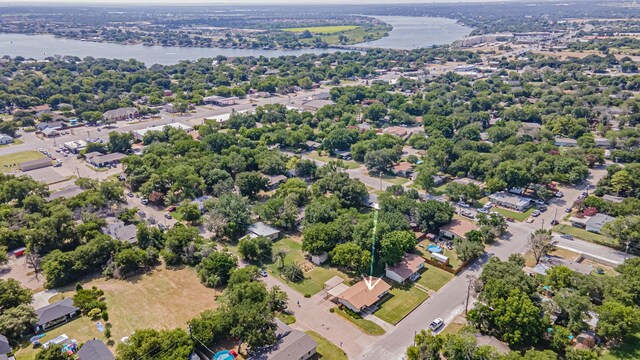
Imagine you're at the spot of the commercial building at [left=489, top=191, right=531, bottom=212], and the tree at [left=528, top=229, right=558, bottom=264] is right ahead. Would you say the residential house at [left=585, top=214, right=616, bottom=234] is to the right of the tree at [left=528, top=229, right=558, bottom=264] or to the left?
left

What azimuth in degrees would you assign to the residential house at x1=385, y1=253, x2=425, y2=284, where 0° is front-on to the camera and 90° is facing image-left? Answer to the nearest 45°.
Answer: approximately 315°

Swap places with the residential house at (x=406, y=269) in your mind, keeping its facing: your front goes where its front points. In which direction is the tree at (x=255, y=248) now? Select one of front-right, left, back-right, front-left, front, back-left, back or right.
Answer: back-right

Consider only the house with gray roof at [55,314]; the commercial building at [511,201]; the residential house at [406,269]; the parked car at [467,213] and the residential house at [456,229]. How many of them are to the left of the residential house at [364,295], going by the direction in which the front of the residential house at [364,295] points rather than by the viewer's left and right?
4

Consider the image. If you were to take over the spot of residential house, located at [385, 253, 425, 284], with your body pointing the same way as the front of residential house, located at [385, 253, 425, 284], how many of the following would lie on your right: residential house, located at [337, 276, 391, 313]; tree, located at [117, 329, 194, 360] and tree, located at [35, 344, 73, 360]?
3

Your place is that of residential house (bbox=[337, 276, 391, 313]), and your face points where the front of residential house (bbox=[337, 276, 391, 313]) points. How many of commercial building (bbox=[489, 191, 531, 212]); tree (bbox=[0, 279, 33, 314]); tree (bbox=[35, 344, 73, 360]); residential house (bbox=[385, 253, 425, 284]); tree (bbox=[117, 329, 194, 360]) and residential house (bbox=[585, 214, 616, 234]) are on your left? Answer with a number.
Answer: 3

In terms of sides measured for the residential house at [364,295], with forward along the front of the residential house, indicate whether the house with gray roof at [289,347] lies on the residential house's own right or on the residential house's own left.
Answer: on the residential house's own right
